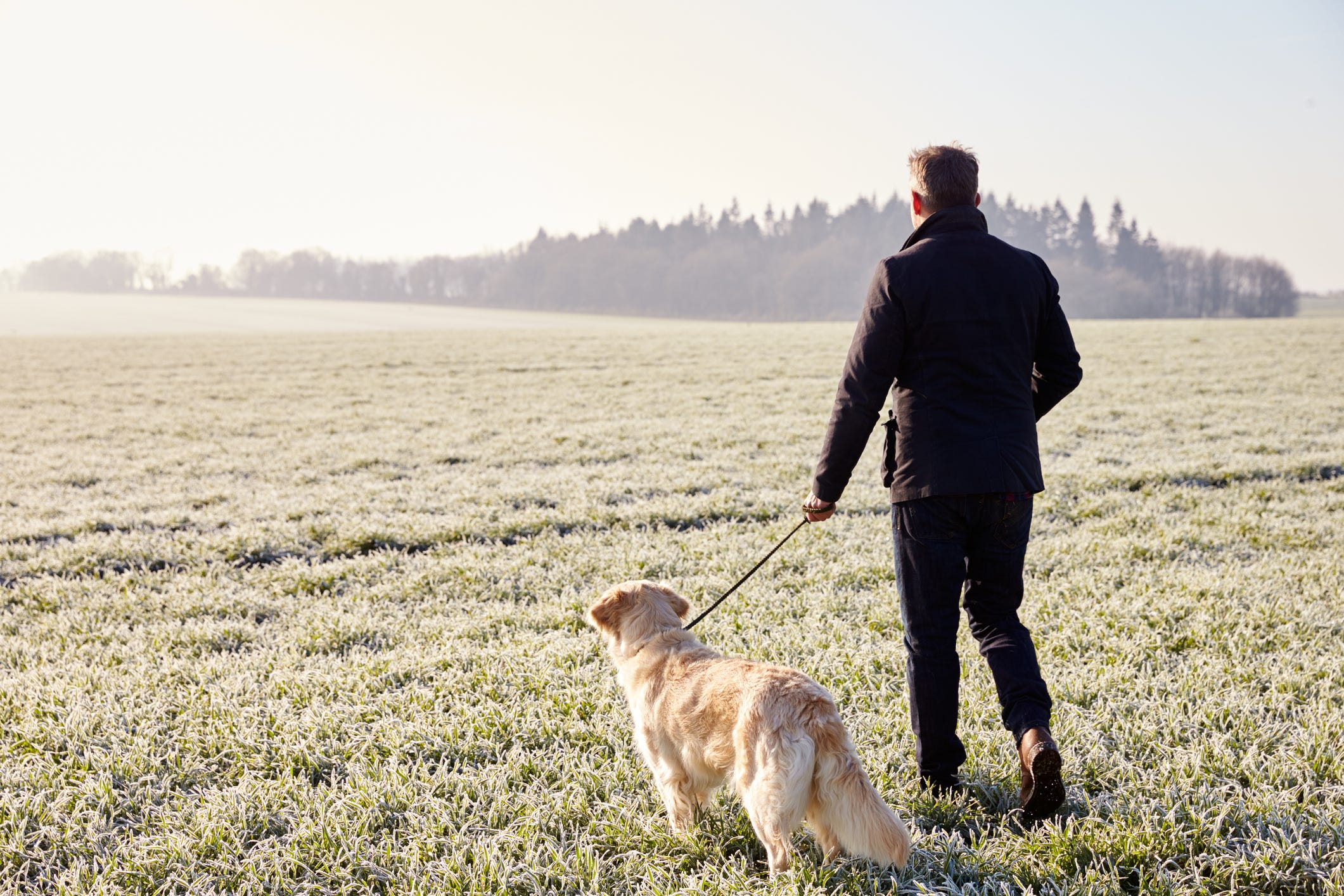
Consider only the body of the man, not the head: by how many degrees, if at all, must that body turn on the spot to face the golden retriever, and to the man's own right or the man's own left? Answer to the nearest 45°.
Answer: approximately 135° to the man's own left

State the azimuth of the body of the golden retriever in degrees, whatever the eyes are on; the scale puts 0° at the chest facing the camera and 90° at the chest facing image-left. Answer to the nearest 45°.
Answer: approximately 135°

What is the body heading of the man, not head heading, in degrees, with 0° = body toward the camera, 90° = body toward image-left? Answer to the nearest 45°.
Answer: approximately 180°

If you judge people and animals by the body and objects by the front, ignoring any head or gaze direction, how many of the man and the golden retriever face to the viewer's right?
0

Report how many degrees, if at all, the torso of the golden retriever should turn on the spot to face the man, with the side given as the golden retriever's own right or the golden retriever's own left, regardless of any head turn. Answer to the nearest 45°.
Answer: approximately 90° to the golden retriever's own right
